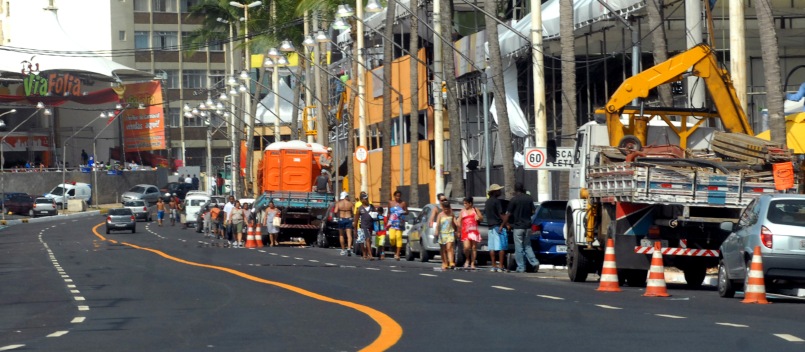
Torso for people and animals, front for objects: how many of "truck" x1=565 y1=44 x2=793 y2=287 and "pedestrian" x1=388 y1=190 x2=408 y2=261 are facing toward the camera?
1

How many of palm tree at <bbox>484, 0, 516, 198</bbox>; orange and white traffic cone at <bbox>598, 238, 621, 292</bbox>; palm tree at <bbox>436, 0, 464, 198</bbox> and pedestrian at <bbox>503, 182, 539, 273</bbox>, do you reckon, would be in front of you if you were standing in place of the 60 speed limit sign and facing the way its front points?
2

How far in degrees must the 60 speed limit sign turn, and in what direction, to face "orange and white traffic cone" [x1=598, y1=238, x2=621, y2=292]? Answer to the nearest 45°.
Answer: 0° — it already faces it

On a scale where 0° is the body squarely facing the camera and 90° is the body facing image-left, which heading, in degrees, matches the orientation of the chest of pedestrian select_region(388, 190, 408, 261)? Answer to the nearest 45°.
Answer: approximately 0°

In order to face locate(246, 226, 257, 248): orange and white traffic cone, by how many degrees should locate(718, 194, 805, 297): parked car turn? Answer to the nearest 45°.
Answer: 0° — it already faces it

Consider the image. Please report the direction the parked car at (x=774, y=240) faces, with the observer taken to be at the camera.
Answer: facing away from the viewer and to the left of the viewer

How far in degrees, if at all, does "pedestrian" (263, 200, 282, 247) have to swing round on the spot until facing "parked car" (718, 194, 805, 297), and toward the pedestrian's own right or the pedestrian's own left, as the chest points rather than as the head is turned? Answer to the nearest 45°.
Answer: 0° — they already face it

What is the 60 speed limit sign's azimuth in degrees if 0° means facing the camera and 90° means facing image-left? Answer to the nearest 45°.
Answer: approximately 0°
